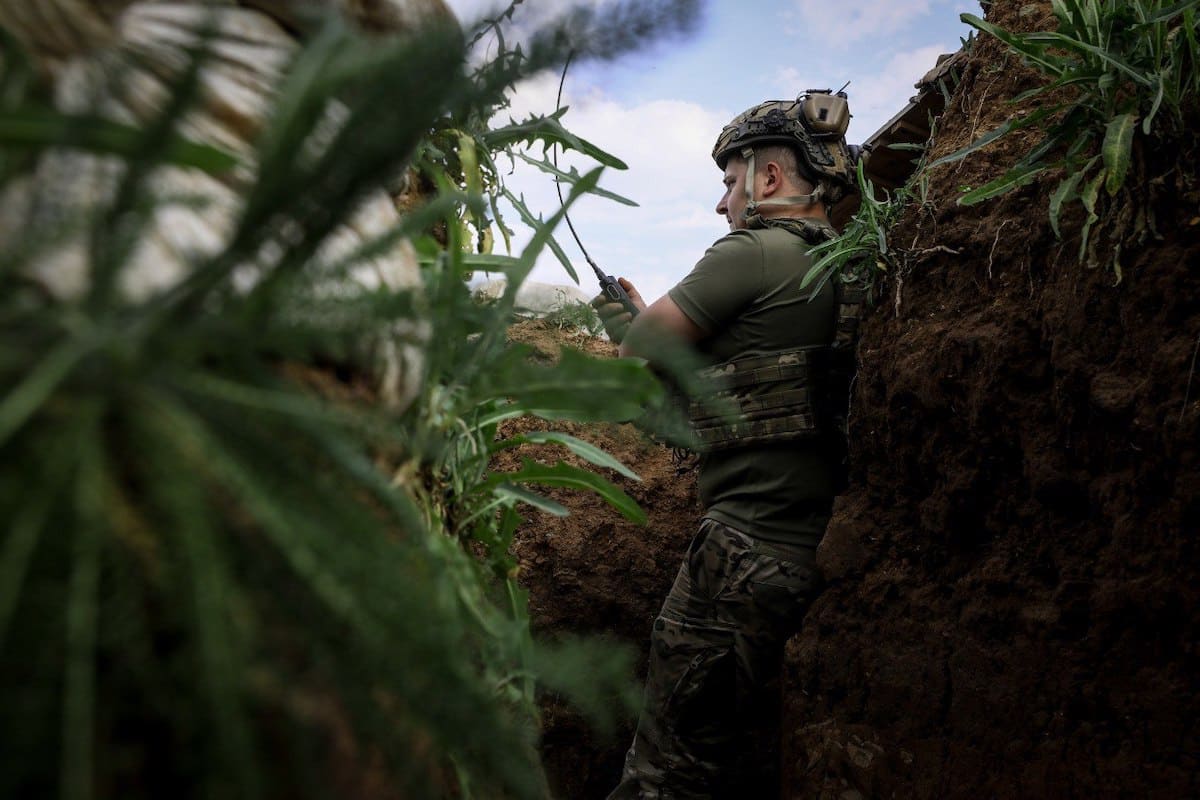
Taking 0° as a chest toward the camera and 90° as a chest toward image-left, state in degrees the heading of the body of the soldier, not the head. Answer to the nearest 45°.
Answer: approximately 90°

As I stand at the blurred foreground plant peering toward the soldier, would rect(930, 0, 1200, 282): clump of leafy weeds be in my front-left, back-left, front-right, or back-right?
front-right

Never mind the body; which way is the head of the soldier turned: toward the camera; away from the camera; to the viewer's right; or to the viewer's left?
to the viewer's left

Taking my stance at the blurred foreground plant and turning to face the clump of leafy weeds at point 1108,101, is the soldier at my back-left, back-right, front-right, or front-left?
front-left

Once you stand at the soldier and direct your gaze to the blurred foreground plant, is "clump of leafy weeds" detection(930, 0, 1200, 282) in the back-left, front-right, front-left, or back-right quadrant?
front-left

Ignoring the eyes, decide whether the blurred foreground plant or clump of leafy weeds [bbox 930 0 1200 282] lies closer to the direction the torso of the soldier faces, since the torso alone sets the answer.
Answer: the blurred foreground plant

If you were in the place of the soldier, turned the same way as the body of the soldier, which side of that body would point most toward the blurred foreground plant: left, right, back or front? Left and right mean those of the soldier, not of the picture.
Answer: left
